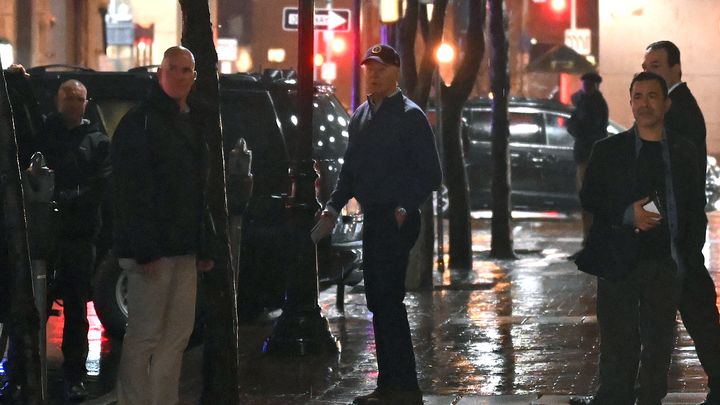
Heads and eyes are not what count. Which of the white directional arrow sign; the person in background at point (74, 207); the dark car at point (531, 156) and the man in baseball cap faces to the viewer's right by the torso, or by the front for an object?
the dark car

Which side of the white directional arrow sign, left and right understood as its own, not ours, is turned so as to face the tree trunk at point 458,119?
front

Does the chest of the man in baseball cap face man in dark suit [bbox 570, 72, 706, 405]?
no

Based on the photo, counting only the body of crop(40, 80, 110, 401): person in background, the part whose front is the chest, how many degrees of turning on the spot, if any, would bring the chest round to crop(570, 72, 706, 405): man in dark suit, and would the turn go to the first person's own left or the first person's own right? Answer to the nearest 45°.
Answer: approximately 45° to the first person's own left

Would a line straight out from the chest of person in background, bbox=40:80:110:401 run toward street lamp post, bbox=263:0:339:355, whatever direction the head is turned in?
no

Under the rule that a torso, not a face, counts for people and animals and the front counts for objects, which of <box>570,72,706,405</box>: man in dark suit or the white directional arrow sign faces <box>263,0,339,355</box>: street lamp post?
the white directional arrow sign

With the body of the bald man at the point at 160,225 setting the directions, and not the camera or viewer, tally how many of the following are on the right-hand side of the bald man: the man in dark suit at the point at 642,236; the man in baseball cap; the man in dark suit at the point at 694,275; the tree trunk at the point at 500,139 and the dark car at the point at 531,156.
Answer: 0

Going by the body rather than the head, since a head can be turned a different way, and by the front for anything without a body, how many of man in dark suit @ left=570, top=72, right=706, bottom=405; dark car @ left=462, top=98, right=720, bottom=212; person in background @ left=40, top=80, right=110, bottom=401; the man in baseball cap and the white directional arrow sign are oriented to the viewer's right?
1

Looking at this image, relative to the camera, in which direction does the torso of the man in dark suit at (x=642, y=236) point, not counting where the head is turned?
toward the camera

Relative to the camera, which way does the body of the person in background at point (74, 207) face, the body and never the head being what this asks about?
toward the camera

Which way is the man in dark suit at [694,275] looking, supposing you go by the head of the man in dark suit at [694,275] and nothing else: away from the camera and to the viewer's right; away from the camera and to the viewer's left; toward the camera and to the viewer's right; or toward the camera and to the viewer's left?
toward the camera and to the viewer's left

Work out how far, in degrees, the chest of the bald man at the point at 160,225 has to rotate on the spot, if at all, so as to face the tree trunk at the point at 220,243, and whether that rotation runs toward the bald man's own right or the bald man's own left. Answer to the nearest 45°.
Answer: approximately 90° to the bald man's own left

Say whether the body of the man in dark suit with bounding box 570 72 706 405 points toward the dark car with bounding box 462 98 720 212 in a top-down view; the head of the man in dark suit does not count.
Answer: no

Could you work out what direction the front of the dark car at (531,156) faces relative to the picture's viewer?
facing to the right of the viewer

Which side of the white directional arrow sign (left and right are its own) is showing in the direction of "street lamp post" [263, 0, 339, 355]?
front

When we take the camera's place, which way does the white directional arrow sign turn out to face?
facing the viewer
